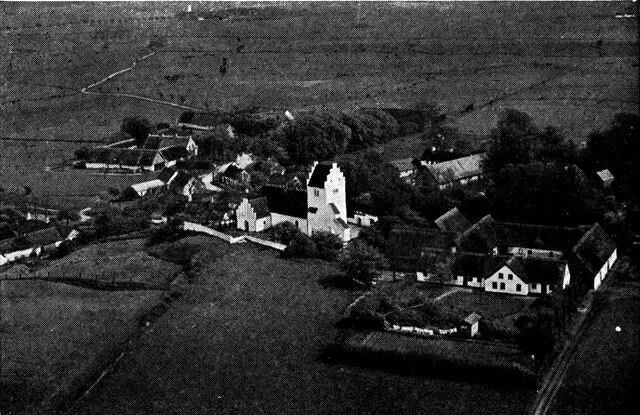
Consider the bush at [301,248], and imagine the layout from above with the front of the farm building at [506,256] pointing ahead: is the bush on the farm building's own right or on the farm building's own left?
on the farm building's own right

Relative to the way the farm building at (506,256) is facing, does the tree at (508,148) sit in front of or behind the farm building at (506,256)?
behind

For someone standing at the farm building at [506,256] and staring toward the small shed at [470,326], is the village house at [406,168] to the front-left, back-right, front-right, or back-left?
back-right

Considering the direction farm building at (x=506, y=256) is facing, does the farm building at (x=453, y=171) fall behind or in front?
behind

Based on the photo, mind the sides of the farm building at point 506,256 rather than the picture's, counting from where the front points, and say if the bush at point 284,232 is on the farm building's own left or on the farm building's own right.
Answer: on the farm building's own right

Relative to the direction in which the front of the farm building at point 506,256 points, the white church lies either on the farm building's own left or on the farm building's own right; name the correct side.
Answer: on the farm building's own right

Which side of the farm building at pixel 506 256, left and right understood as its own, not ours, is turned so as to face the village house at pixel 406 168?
back

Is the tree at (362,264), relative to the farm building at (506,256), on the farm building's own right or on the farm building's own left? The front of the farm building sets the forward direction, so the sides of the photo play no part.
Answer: on the farm building's own right

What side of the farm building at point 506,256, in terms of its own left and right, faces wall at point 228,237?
right

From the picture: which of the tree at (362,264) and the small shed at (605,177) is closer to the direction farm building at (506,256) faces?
the tree

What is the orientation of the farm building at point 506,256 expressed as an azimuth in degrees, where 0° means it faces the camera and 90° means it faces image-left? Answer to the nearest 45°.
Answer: approximately 0°

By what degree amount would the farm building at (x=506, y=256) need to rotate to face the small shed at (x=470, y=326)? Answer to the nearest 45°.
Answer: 0° — it already faces it

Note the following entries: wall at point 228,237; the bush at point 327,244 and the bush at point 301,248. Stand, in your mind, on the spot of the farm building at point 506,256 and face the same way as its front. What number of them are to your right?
3
